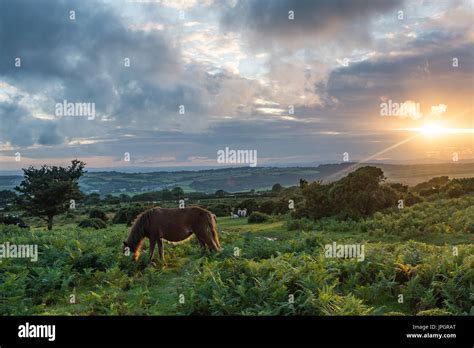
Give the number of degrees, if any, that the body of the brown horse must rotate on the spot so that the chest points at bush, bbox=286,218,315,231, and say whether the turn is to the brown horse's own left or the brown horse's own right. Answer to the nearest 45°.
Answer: approximately 135° to the brown horse's own right

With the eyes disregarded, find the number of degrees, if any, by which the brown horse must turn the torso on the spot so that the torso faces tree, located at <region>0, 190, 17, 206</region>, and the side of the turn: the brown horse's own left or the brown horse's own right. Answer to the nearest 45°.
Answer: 0° — it already faces it

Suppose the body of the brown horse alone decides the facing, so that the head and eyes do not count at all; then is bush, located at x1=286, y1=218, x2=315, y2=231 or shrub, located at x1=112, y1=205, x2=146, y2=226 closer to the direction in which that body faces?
the shrub

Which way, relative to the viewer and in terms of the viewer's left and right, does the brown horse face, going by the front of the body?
facing to the left of the viewer

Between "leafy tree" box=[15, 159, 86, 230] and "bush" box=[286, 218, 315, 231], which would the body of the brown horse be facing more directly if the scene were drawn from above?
the leafy tree

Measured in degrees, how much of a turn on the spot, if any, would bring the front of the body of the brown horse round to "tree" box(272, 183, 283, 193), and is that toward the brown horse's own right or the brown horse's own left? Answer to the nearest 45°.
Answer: approximately 135° to the brown horse's own right
